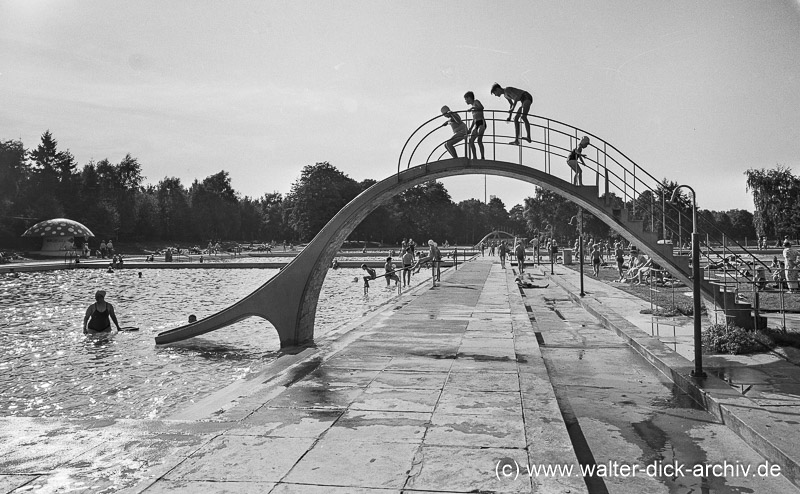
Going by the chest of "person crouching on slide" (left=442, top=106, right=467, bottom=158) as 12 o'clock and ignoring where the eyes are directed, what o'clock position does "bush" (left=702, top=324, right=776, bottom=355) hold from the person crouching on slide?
The bush is roughly at 7 o'clock from the person crouching on slide.

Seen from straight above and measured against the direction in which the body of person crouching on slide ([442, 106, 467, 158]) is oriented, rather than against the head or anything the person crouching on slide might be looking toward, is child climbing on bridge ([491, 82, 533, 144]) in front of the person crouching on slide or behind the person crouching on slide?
behind

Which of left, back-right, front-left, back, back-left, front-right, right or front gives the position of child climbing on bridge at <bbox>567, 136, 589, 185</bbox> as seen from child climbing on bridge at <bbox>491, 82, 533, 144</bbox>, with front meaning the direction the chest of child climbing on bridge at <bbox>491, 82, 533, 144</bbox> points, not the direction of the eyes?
back

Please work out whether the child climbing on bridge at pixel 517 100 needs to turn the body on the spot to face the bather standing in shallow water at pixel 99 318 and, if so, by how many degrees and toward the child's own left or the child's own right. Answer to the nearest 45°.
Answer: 0° — they already face them

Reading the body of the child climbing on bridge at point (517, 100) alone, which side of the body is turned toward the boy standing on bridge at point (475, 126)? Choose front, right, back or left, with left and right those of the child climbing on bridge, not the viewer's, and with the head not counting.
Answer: front

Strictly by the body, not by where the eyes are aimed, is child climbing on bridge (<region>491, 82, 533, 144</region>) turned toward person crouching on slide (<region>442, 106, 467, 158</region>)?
yes

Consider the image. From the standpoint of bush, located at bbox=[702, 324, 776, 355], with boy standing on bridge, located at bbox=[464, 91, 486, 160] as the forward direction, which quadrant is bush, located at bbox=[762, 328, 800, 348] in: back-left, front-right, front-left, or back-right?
back-right

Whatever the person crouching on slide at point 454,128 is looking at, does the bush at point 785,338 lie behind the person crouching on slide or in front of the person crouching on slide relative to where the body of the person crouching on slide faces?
behind

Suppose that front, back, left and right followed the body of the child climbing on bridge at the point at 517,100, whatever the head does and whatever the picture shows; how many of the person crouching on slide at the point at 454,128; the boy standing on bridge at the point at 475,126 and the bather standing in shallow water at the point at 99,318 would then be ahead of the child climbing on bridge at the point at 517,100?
3

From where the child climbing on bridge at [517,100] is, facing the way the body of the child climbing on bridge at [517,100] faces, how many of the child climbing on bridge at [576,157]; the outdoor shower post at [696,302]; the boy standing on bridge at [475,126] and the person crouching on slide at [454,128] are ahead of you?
2

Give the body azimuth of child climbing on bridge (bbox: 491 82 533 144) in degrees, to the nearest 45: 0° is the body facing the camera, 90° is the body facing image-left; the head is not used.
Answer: approximately 90°

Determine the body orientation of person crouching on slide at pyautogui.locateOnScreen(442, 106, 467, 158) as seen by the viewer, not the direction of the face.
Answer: to the viewer's left

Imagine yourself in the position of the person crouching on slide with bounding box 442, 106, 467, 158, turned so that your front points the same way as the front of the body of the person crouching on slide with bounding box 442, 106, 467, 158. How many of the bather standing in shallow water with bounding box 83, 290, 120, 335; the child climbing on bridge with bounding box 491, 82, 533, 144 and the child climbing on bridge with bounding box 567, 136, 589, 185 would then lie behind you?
2

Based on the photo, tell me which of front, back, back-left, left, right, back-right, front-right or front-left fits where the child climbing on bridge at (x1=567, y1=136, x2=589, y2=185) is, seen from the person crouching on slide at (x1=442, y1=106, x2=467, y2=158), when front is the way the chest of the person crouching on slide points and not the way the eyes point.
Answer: back
